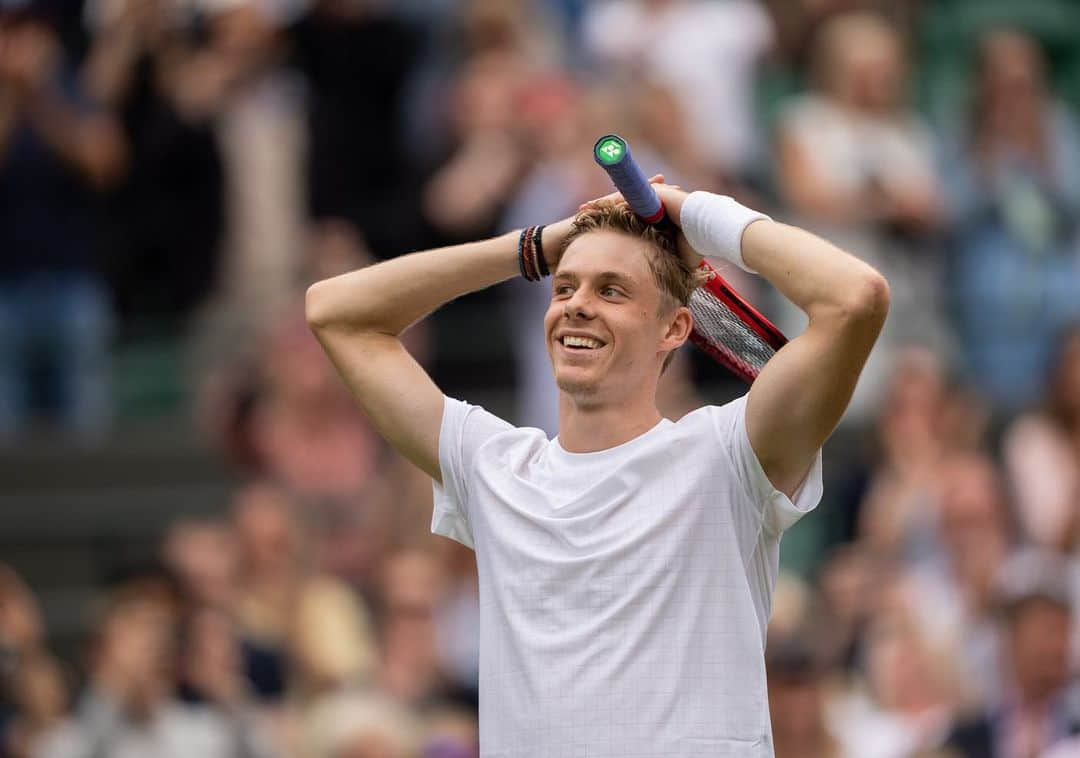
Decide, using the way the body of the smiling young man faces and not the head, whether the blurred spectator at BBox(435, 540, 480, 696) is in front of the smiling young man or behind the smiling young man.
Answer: behind

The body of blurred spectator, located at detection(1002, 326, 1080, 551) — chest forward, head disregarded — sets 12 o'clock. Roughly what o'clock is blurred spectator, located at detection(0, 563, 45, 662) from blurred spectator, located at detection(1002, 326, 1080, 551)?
blurred spectator, located at detection(0, 563, 45, 662) is roughly at 2 o'clock from blurred spectator, located at detection(1002, 326, 1080, 551).

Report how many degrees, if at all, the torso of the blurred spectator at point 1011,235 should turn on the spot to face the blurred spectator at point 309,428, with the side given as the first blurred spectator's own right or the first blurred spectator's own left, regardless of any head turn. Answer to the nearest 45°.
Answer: approximately 45° to the first blurred spectator's own right

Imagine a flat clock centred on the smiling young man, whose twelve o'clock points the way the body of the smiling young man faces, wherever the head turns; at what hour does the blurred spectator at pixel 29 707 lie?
The blurred spectator is roughly at 5 o'clock from the smiling young man.

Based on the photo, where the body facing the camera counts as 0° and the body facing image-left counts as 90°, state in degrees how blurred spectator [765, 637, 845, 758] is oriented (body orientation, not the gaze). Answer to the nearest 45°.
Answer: approximately 0°

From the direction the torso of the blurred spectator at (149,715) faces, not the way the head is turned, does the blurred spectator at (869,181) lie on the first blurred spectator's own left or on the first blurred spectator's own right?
on the first blurred spectator's own left

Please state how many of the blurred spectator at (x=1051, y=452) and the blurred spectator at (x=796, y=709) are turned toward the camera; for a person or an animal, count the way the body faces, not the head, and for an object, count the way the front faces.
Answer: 2
